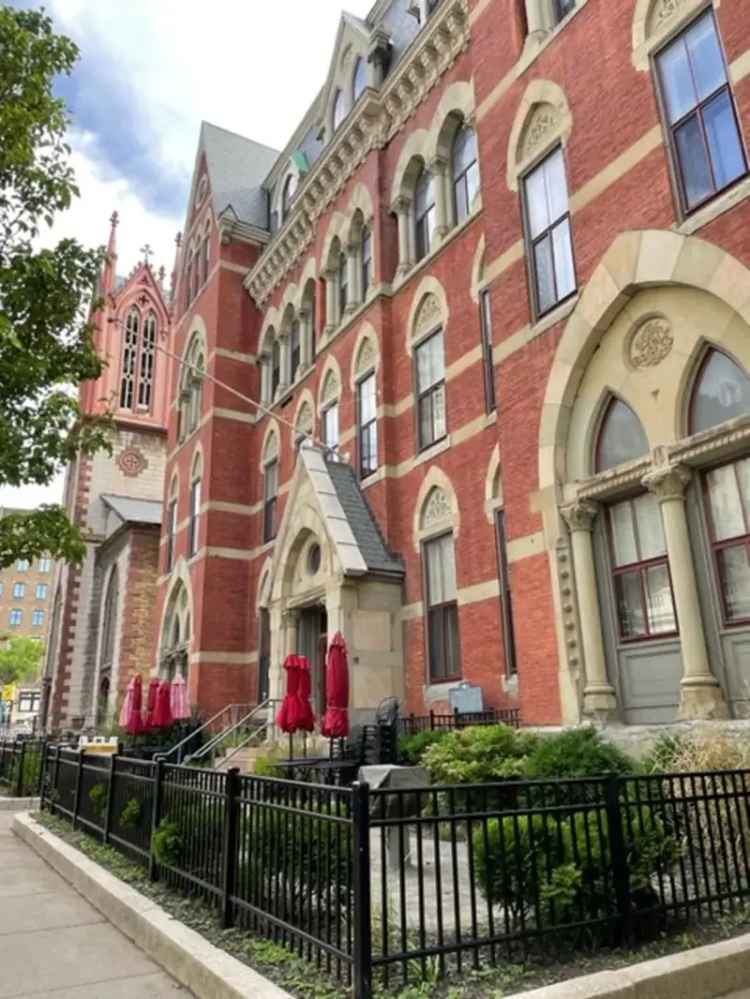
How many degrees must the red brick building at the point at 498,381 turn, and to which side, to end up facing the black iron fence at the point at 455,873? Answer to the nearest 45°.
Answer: approximately 45° to its left

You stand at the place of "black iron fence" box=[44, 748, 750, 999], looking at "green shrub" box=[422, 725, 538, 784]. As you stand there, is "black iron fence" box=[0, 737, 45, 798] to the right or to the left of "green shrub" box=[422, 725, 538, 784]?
left

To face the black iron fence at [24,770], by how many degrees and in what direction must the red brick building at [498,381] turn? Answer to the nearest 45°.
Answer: approximately 90° to its right

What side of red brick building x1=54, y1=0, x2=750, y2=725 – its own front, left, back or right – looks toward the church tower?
right

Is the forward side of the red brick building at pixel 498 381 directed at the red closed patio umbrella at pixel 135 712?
no

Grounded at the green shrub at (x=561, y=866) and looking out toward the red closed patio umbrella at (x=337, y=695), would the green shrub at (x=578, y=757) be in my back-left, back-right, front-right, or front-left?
front-right

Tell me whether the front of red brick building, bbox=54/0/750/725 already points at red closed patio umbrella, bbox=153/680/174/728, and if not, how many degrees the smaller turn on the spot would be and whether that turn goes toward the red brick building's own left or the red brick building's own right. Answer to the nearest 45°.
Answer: approximately 90° to the red brick building's own right

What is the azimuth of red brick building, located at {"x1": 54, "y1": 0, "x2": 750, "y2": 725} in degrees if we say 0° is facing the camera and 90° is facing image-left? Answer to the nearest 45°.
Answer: approximately 45°

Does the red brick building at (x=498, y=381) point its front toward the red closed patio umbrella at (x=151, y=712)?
no

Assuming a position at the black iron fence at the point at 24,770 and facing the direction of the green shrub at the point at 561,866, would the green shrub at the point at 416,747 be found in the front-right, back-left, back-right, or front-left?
front-left
